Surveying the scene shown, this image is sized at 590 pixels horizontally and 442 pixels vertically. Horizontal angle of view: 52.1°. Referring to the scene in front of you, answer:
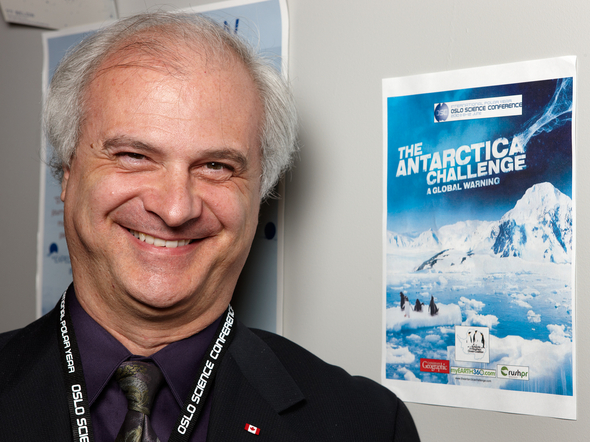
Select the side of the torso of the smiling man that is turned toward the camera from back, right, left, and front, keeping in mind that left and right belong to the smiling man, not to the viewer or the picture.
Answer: front

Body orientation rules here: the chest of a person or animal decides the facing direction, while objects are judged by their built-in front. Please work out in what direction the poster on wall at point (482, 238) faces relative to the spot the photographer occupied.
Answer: facing the viewer and to the left of the viewer

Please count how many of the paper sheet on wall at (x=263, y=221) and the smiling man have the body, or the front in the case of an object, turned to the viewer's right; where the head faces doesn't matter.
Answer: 0

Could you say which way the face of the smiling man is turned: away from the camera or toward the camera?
toward the camera

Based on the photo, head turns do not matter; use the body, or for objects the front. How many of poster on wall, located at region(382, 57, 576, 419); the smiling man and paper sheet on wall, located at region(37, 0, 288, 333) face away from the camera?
0
